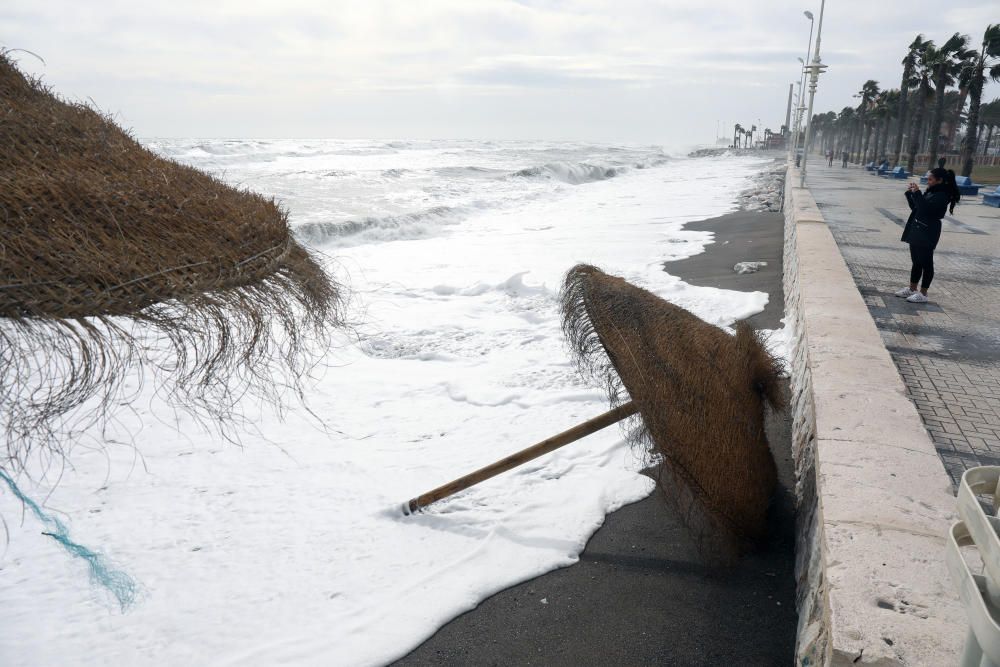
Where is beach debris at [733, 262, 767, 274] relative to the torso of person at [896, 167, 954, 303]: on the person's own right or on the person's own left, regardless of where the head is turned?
on the person's own right

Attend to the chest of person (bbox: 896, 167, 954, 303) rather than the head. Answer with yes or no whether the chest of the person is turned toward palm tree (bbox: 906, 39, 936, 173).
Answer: no

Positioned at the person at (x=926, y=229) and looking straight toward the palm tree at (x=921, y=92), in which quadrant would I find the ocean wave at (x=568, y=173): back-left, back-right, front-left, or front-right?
front-left

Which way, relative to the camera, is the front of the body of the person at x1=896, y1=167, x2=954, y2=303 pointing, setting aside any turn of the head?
to the viewer's left

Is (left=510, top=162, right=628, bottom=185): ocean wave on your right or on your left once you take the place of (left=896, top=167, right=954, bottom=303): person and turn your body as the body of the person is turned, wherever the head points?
on your right

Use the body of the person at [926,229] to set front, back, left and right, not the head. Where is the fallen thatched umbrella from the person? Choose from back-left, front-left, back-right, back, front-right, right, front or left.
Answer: left

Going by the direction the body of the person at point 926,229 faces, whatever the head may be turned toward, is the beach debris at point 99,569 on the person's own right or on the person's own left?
on the person's own left

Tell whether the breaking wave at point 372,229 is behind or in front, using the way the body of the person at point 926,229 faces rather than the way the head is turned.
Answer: in front

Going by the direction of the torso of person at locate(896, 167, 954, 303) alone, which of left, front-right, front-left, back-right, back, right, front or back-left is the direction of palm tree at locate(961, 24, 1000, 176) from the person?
right
